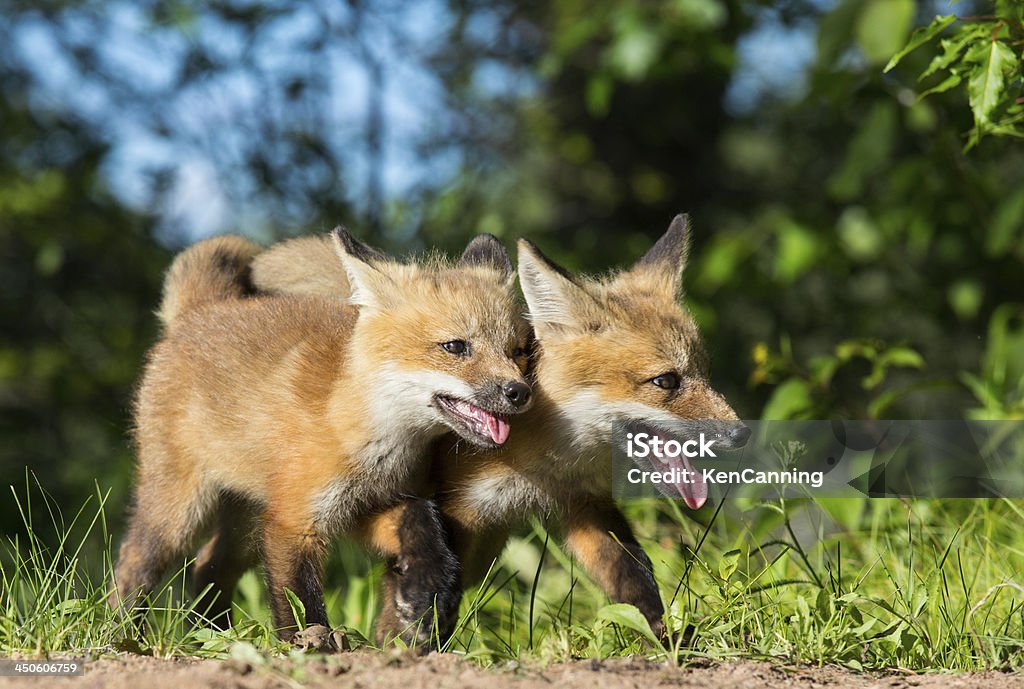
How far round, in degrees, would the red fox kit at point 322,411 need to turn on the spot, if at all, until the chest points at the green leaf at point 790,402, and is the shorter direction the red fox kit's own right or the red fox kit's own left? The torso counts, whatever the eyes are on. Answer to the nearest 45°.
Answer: approximately 90° to the red fox kit's own left

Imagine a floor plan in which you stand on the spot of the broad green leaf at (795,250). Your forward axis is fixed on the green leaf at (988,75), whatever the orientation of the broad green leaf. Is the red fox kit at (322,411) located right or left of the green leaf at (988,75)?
right

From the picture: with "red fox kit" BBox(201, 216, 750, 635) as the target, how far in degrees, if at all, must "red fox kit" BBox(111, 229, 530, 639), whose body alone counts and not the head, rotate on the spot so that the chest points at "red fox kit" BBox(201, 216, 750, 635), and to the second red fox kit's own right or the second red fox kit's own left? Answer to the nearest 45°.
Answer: approximately 45° to the second red fox kit's own left

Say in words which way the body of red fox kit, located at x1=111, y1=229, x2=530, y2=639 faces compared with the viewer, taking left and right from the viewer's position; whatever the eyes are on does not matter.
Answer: facing the viewer and to the right of the viewer

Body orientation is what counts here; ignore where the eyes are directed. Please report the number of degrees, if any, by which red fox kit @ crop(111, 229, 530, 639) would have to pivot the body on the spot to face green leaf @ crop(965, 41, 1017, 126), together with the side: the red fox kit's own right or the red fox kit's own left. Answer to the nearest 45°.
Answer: approximately 45° to the red fox kit's own left

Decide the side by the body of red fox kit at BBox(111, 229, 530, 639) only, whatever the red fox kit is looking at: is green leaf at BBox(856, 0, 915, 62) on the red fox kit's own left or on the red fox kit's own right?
on the red fox kit's own left

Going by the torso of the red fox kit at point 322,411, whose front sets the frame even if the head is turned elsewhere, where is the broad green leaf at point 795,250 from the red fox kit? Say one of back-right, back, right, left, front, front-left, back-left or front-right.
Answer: left

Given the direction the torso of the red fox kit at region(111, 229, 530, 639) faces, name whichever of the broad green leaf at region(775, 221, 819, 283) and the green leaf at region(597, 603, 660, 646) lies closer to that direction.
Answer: the green leaf
